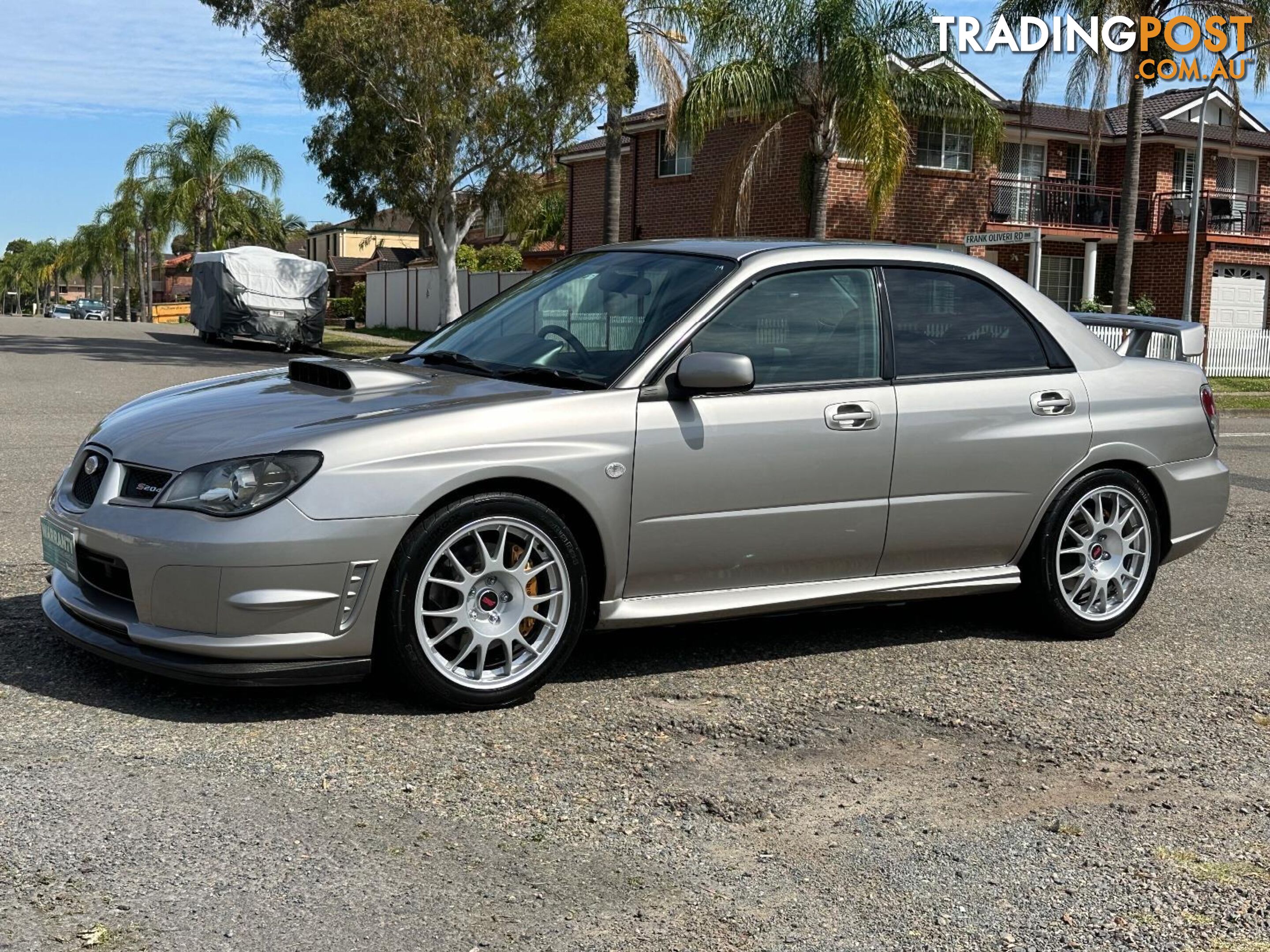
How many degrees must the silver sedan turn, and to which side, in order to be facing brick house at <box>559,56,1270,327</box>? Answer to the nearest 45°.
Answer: approximately 135° to its right

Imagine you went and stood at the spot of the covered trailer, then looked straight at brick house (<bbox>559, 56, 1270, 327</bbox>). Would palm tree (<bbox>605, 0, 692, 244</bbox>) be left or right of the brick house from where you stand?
right

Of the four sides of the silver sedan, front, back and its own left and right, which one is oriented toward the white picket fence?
back

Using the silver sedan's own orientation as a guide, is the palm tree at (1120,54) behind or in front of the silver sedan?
behind

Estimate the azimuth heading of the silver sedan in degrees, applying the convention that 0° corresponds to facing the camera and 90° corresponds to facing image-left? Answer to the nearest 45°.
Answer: approximately 45°

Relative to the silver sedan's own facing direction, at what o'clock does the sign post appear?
The sign post is roughly at 5 o'clock from the silver sedan.

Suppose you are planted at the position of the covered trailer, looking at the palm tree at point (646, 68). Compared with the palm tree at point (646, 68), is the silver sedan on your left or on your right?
right
